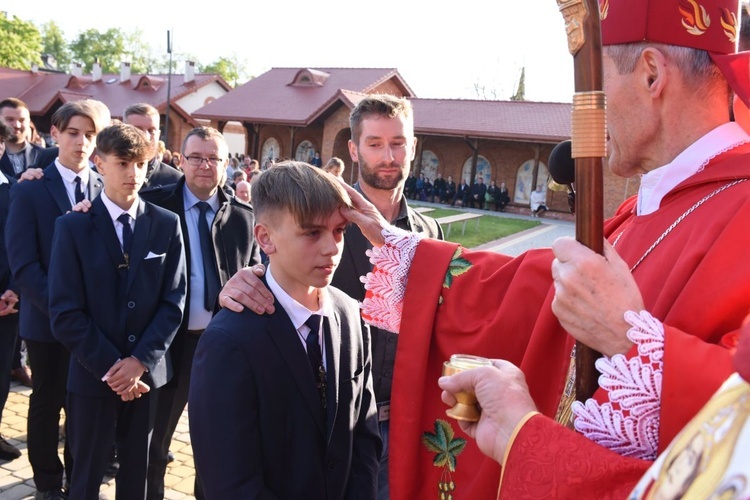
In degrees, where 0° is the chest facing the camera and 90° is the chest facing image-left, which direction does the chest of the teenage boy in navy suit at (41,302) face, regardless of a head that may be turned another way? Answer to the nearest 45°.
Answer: approximately 315°

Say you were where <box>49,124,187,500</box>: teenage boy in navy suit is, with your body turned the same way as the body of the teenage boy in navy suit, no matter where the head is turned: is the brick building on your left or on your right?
on your left

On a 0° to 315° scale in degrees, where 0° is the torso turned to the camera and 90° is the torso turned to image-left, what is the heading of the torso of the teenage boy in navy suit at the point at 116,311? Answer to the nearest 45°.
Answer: approximately 315°

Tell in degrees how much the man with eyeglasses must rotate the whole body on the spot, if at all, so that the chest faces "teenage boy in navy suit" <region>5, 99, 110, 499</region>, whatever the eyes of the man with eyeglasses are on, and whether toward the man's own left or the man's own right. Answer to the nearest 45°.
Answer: approximately 90° to the man's own right

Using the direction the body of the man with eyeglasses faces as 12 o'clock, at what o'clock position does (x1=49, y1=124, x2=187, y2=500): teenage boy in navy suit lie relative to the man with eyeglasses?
The teenage boy in navy suit is roughly at 1 o'clock from the man with eyeglasses.
